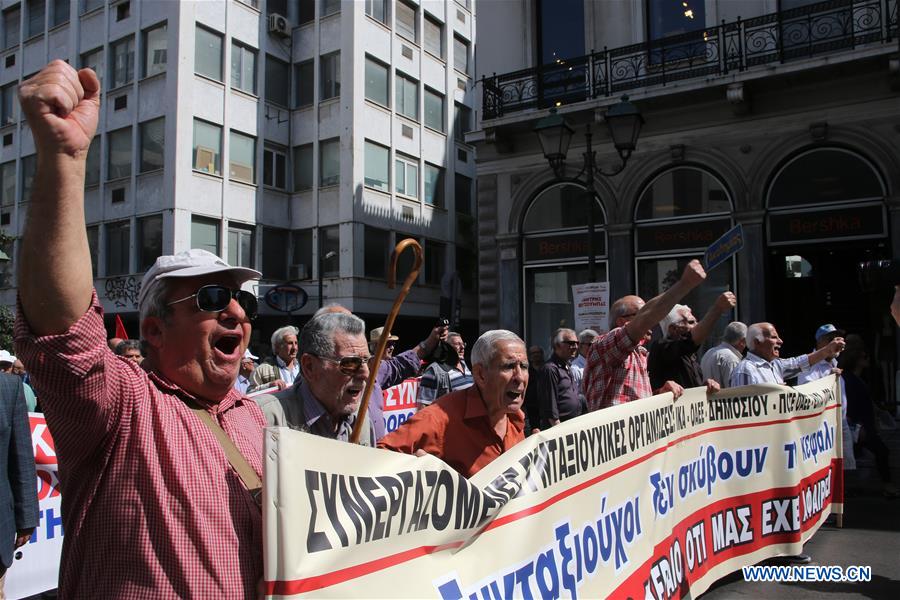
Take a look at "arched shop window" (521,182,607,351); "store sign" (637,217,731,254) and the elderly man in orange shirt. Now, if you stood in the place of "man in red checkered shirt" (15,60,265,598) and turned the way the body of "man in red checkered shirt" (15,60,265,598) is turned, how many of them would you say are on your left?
3

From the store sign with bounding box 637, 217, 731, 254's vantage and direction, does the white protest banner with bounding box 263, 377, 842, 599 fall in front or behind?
in front

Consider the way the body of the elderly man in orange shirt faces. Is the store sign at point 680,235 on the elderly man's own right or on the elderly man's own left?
on the elderly man's own left

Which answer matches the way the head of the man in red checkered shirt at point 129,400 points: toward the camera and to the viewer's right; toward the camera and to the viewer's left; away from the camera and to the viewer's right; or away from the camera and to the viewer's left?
toward the camera and to the viewer's right

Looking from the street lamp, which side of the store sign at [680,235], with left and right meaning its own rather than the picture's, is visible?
front

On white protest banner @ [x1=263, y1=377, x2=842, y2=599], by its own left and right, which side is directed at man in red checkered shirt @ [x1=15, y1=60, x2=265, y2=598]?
right

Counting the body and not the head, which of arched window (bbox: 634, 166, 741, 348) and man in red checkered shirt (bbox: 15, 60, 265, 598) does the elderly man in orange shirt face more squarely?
the man in red checkered shirt
